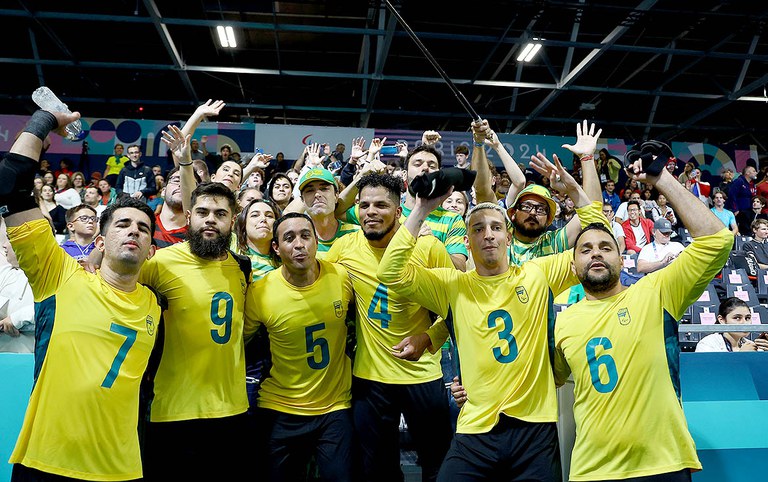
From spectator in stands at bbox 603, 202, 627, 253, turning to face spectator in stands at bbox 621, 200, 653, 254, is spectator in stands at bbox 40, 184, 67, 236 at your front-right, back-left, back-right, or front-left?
back-left

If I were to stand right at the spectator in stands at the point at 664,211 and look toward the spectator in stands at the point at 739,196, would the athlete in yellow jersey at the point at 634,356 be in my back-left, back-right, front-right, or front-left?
back-right

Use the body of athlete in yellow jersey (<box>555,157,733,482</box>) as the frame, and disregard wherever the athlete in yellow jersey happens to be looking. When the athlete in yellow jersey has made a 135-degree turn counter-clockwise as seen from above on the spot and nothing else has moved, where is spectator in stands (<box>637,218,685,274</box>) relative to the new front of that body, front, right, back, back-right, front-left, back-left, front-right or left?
left

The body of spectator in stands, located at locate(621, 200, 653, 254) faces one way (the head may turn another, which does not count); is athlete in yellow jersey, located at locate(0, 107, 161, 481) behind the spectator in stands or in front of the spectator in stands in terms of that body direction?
in front

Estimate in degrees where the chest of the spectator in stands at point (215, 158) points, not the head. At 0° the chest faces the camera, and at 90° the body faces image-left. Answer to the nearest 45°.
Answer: approximately 0°

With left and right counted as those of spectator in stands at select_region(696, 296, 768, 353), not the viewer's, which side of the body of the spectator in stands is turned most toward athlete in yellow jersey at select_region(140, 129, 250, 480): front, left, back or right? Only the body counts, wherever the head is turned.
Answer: right

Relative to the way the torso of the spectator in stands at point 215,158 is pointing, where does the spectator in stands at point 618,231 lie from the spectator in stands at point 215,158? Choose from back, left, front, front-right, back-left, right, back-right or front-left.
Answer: front-left

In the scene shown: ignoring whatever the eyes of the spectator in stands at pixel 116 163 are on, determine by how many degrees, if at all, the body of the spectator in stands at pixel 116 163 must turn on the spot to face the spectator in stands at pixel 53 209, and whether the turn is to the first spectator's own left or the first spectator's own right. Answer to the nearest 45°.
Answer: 0° — they already face them
